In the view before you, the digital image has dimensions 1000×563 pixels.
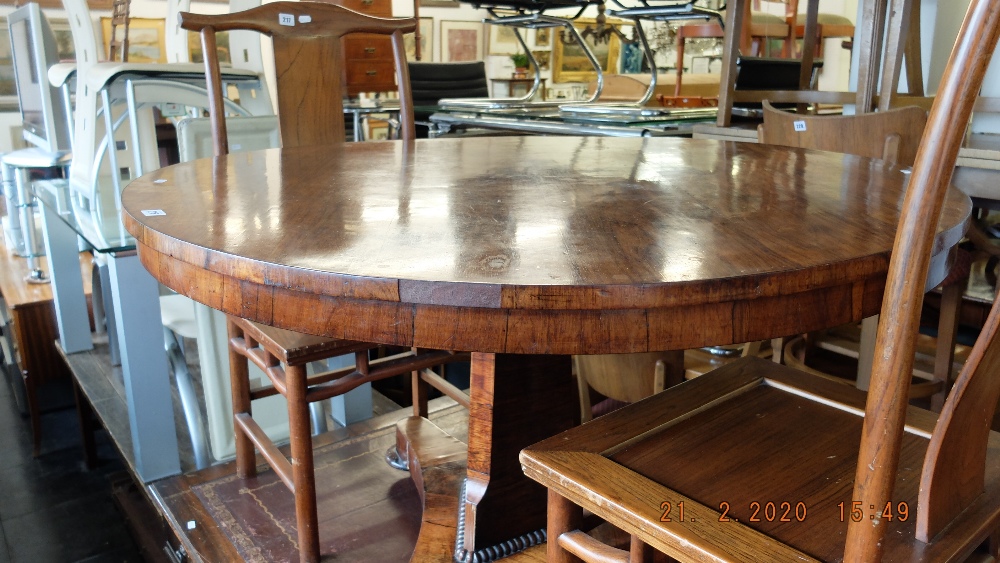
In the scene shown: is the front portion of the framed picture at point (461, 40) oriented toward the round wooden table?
yes

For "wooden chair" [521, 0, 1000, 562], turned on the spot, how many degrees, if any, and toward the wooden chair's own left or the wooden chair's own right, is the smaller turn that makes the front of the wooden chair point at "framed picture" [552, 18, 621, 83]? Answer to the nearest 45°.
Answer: approximately 45° to the wooden chair's own right

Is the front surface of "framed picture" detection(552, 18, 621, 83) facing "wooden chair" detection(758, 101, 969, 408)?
yes

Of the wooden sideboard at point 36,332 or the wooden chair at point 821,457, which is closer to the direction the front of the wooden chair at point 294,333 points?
the wooden chair

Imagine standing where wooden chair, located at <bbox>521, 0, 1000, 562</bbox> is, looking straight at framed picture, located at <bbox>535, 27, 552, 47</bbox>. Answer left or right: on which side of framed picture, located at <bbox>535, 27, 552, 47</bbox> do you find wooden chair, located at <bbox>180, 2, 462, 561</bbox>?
left
